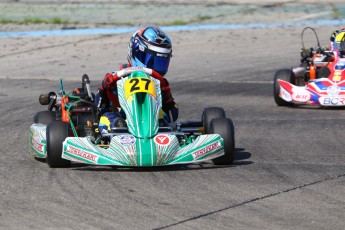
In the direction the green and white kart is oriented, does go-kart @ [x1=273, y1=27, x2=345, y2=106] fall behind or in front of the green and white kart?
behind

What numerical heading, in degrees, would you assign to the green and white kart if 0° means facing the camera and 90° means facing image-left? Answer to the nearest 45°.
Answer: approximately 0°
